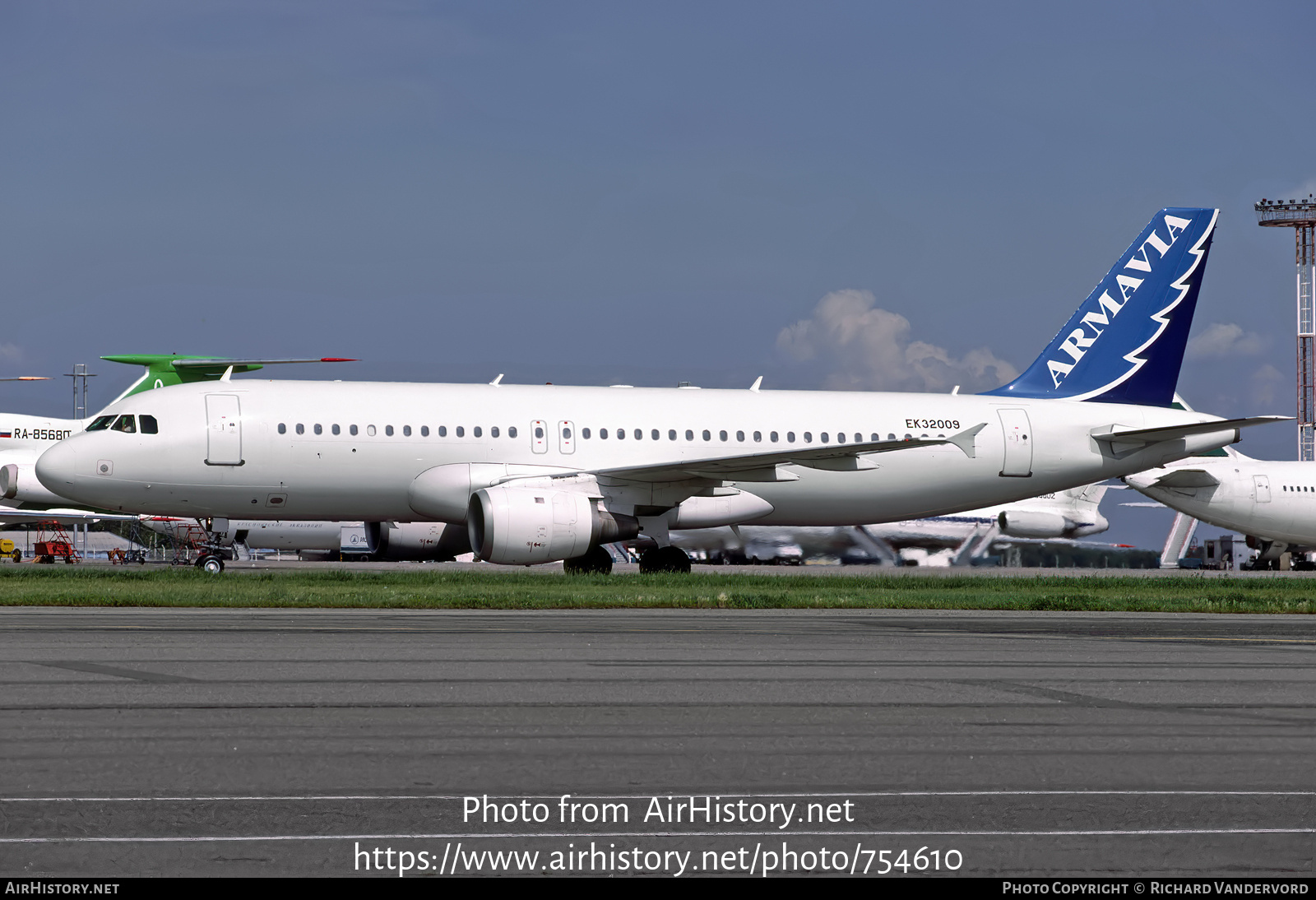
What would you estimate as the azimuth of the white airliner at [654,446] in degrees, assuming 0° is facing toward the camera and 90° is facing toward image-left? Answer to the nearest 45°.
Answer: approximately 90°

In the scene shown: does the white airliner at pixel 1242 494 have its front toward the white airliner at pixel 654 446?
no

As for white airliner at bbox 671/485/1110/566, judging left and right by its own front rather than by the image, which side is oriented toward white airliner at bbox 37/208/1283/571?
left

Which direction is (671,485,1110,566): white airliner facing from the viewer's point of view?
to the viewer's left

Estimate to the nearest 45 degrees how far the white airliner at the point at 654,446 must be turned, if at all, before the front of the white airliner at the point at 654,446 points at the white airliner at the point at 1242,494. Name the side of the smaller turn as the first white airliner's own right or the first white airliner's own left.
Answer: approximately 135° to the first white airliner's own right

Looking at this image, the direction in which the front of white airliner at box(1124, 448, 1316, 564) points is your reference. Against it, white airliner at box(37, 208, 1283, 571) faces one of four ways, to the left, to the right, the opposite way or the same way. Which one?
the opposite way

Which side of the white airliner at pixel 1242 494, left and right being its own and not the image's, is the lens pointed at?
right

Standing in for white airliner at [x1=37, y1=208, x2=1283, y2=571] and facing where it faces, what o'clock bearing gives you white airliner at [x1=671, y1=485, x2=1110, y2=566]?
white airliner at [x1=671, y1=485, x2=1110, y2=566] is roughly at 4 o'clock from white airliner at [x1=37, y1=208, x2=1283, y2=571].
